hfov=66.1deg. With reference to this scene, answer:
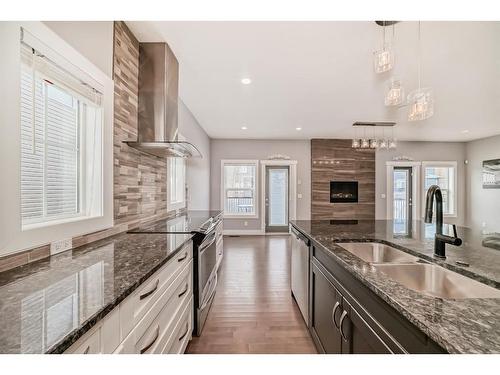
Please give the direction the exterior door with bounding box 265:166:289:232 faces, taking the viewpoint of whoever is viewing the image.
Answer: facing the viewer

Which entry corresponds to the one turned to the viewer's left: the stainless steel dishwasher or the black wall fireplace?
the stainless steel dishwasher

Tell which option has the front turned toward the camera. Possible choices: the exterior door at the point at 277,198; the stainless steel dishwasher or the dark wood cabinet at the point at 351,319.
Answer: the exterior door

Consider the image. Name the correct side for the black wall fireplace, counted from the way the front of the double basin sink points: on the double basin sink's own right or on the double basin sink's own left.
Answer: on the double basin sink's own right

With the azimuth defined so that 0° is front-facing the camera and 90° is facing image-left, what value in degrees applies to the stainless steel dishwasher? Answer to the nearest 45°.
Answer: approximately 90°

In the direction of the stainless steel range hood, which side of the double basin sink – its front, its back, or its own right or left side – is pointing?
front

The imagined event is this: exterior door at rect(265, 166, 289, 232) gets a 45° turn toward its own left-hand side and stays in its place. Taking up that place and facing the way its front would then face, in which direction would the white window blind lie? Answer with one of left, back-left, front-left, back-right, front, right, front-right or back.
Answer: front-right

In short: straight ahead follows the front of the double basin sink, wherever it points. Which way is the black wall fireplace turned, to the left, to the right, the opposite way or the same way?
to the left

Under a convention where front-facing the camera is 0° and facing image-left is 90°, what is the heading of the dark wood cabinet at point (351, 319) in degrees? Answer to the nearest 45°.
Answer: approximately 90°

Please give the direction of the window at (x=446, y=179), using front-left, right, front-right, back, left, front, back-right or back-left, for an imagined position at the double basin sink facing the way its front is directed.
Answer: right

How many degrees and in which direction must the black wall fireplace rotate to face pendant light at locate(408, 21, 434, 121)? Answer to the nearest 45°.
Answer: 0° — it already faces it

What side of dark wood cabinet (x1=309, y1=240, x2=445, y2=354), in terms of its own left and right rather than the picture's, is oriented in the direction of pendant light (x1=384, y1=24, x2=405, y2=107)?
right
